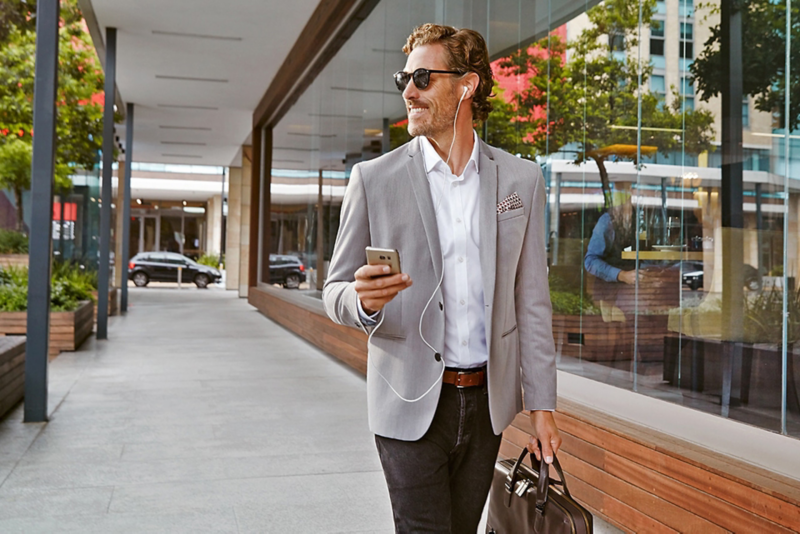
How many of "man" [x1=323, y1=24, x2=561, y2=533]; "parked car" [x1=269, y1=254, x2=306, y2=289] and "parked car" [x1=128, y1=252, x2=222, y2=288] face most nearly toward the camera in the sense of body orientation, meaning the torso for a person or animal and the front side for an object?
1

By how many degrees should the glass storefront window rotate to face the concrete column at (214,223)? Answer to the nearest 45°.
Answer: approximately 135° to its right

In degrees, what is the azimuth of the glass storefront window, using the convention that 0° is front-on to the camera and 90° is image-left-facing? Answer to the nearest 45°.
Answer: approximately 45°

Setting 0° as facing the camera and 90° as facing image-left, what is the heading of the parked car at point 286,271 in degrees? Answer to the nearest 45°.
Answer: approximately 90°

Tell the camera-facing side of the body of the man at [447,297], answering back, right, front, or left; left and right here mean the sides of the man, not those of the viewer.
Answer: front

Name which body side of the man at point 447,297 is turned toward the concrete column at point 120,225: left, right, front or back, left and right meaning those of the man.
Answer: back
